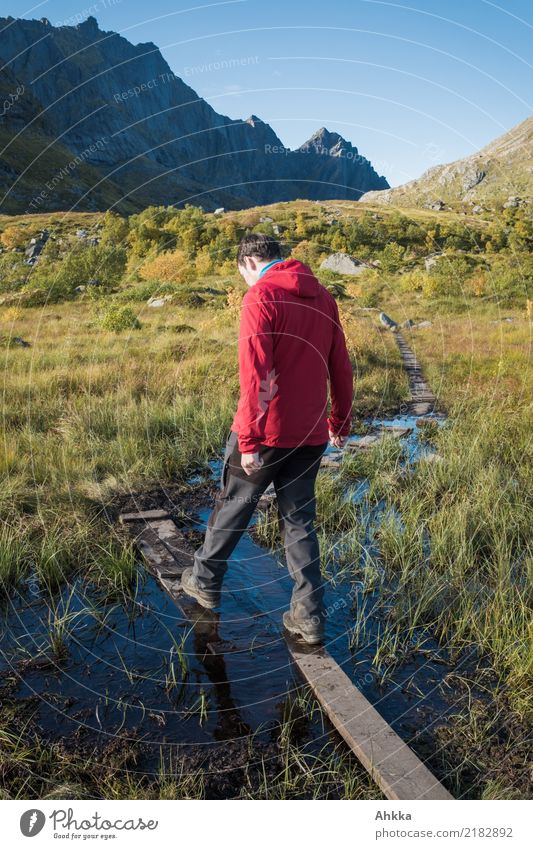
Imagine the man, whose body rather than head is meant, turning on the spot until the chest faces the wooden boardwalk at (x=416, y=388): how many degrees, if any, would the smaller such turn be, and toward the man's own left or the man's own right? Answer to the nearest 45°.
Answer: approximately 45° to the man's own right

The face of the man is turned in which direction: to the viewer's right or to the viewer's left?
to the viewer's left

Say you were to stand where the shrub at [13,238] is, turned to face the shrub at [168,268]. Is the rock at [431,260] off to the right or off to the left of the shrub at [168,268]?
left

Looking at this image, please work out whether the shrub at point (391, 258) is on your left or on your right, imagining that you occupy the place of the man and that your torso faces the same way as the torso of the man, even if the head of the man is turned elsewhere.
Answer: on your right

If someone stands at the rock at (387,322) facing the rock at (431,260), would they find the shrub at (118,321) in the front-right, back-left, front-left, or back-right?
back-left

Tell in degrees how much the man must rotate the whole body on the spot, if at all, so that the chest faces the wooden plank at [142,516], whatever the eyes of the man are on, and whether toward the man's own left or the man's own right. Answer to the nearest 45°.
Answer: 0° — they already face it

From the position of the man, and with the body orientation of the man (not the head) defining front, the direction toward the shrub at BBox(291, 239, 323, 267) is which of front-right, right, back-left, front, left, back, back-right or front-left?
front-right

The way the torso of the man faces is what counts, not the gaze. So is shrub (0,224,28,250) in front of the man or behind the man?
in front

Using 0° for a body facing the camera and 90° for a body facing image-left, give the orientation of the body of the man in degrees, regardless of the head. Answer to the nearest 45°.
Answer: approximately 135°
